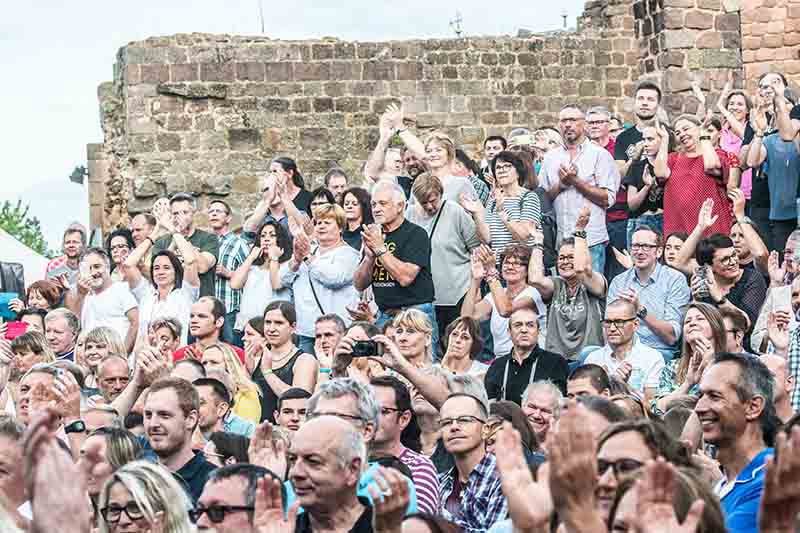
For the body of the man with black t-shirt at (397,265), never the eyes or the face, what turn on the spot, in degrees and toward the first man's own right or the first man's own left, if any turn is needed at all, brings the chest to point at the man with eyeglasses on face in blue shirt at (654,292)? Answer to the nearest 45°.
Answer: approximately 135° to the first man's own left

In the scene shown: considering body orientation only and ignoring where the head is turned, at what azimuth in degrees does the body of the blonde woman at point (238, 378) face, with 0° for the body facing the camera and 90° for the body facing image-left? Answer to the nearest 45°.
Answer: approximately 45°

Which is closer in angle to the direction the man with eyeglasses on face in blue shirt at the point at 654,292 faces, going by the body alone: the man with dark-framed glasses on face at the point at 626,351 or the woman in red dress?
the man with dark-framed glasses on face

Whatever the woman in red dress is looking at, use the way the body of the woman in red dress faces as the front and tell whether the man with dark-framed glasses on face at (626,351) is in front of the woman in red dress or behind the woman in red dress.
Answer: in front

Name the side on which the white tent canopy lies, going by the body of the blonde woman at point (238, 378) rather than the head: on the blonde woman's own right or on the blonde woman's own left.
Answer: on the blonde woman's own right

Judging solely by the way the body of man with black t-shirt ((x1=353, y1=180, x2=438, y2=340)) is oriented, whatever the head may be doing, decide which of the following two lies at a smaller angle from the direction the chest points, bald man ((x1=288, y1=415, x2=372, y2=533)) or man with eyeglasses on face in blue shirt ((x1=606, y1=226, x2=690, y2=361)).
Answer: the bald man

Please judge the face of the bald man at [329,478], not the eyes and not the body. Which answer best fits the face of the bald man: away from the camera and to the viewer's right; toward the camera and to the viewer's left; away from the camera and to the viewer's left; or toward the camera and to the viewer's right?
toward the camera and to the viewer's left

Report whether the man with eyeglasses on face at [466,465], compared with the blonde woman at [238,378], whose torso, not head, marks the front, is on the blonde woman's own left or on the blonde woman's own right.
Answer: on the blonde woman's own left

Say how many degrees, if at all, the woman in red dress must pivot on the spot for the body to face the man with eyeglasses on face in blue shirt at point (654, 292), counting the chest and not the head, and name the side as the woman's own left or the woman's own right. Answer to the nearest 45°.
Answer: approximately 45° to the woman's own left

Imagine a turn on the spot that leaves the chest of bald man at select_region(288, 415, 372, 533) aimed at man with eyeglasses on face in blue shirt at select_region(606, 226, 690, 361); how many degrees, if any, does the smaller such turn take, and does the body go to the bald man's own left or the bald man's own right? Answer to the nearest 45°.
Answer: approximately 180°
